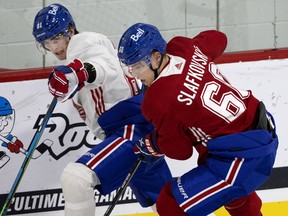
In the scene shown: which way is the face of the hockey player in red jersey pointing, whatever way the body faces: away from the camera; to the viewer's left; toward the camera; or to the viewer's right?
to the viewer's left

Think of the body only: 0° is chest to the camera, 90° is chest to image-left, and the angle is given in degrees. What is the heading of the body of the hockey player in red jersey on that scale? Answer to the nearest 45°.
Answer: approximately 90°

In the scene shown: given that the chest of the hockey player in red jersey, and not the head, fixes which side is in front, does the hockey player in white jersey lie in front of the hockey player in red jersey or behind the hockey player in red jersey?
in front
